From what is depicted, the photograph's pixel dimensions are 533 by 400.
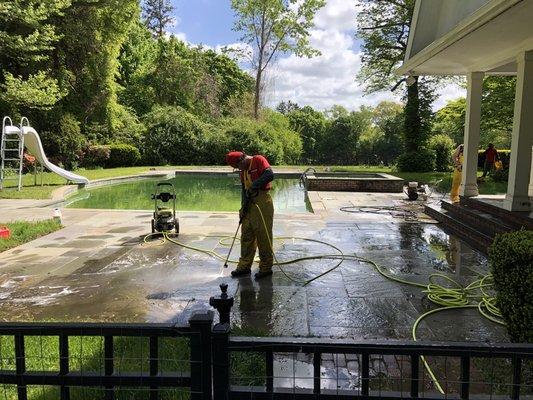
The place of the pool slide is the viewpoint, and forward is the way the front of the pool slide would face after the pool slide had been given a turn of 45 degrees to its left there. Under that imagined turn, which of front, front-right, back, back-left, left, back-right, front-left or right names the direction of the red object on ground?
back-right

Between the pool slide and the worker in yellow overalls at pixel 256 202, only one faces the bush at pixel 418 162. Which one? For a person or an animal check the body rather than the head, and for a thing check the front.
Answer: the pool slide

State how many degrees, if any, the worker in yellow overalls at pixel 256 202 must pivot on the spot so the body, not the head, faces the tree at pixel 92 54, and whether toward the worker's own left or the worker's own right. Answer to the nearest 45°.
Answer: approximately 90° to the worker's own right

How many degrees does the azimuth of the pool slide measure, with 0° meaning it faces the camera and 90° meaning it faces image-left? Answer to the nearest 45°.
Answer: approximately 270°

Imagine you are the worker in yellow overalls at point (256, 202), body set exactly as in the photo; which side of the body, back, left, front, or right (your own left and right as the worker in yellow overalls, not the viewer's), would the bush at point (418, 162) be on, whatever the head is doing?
back

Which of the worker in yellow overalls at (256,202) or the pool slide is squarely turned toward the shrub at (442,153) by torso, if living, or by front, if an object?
the pool slide

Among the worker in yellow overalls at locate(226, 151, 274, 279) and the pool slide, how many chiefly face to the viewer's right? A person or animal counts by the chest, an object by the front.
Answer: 1

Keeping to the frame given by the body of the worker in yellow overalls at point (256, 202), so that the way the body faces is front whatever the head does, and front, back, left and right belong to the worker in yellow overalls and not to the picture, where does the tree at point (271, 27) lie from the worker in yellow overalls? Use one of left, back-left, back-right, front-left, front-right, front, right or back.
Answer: back-right

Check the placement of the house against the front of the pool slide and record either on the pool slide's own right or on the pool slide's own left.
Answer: on the pool slide's own right

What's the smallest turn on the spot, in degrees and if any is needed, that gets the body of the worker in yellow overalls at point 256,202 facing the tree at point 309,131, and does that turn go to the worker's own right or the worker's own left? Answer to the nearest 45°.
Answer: approximately 135° to the worker's own right

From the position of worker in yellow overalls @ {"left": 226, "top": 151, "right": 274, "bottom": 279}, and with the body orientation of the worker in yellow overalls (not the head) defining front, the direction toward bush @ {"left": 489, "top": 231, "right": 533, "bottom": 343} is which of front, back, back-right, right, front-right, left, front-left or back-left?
left

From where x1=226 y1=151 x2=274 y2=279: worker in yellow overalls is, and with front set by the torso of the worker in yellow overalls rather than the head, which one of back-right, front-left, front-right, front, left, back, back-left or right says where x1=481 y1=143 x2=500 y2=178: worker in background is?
back

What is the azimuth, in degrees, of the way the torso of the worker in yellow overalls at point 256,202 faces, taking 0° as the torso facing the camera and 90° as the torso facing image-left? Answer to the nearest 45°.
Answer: approximately 45°

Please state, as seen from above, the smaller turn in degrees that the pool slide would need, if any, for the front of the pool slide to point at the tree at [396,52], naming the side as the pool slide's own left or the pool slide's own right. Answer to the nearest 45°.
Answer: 0° — it already faces it

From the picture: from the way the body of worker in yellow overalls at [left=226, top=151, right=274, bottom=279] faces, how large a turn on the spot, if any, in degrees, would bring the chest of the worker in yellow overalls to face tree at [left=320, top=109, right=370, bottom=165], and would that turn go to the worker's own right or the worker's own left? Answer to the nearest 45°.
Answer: approximately 135° to the worker's own right

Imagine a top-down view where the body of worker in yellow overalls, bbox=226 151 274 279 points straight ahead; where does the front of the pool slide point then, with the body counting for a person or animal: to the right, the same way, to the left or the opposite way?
the opposite way
